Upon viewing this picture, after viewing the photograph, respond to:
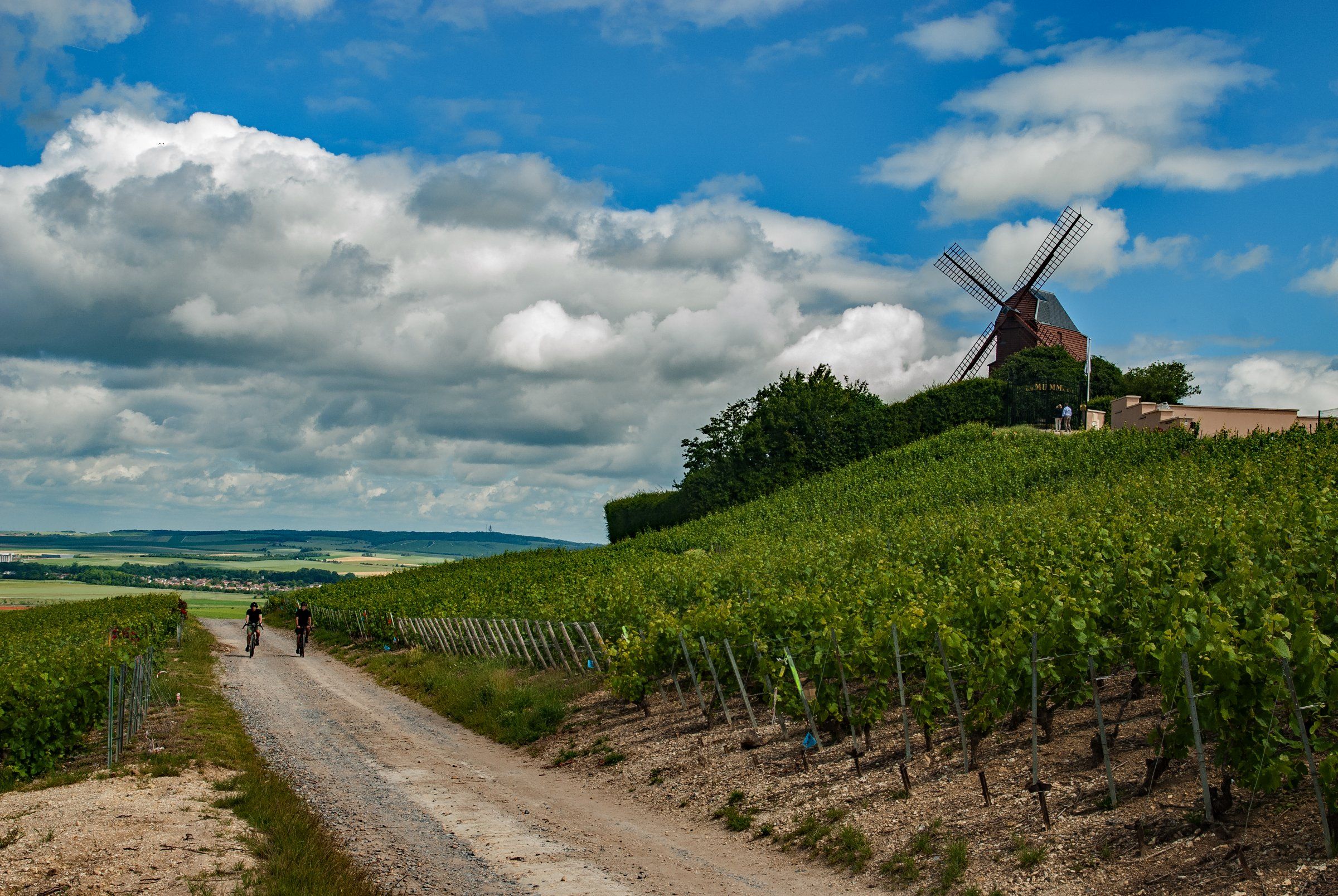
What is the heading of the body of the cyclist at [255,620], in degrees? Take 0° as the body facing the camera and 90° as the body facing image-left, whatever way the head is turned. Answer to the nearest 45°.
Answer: approximately 0°

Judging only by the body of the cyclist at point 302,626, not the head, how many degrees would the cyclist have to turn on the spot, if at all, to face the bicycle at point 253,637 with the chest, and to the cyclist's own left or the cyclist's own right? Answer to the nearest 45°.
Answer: approximately 135° to the cyclist's own right

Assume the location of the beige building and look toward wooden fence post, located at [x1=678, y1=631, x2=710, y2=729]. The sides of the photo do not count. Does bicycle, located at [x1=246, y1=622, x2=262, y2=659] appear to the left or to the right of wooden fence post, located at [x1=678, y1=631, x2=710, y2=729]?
right

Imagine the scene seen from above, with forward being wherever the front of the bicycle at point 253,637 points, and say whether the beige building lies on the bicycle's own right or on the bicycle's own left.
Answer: on the bicycle's own left

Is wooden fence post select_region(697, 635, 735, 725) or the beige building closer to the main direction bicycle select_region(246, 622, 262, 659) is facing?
the wooden fence post

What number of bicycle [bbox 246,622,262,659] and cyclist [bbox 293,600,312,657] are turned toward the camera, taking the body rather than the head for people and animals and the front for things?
2

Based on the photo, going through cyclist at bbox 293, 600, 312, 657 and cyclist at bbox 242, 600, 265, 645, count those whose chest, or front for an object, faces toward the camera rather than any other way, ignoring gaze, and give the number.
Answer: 2
